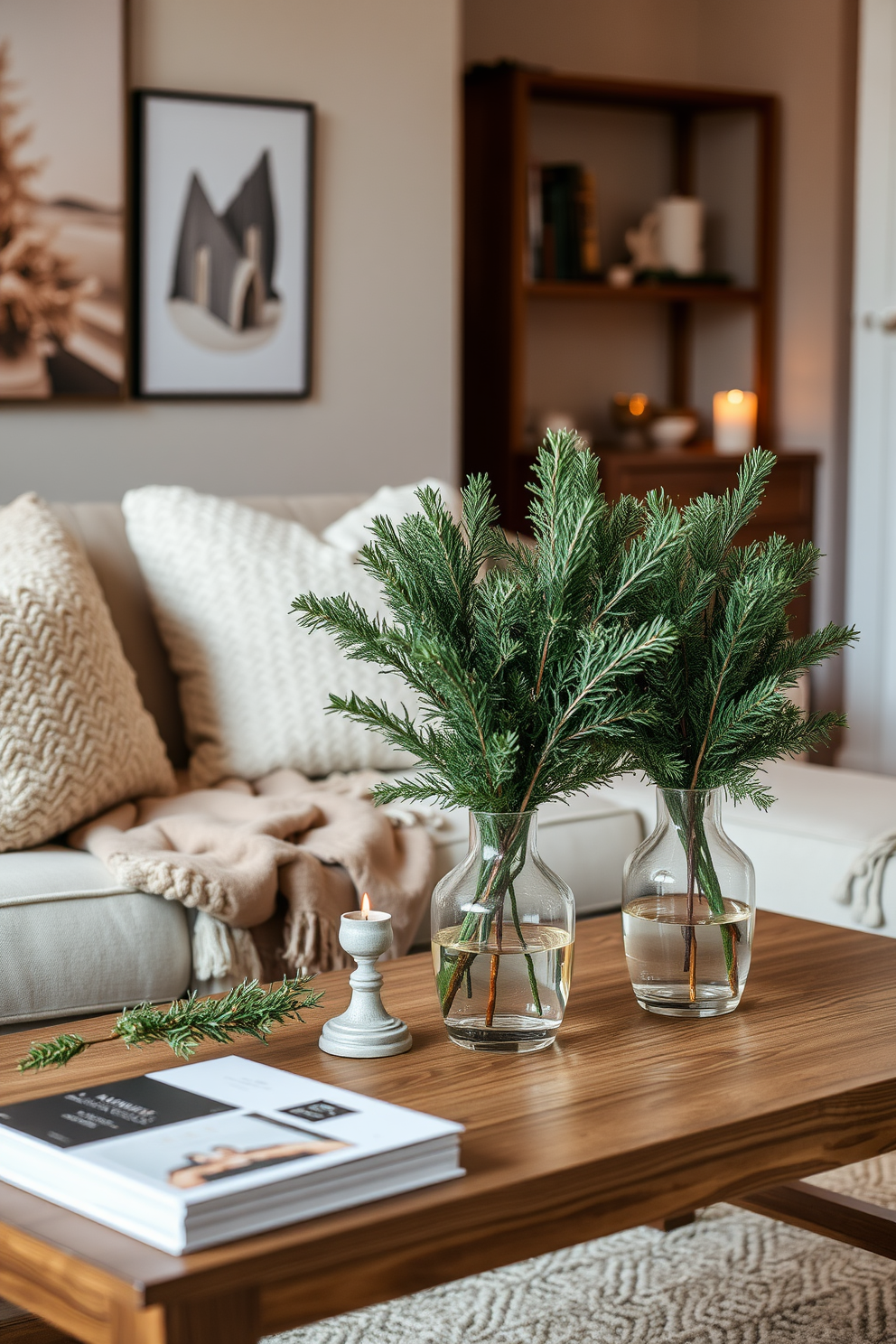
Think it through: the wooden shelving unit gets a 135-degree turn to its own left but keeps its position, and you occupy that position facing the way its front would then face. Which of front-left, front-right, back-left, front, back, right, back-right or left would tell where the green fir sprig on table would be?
back

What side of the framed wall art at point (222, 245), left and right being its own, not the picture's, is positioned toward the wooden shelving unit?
left

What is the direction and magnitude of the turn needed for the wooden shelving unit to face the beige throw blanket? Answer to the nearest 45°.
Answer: approximately 45° to its right

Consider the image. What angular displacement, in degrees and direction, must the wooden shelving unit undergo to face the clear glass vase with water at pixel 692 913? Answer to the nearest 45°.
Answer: approximately 45° to its right

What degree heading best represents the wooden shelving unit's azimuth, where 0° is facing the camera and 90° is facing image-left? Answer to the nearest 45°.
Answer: approximately 315°

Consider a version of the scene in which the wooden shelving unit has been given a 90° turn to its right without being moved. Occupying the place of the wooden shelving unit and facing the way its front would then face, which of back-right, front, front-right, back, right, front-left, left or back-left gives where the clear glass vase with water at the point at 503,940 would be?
front-left

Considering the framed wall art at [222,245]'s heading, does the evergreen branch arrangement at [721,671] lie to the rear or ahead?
ahead

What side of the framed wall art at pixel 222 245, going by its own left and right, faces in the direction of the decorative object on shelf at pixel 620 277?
left

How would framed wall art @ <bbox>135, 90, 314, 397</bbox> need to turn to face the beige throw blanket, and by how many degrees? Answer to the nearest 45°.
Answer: approximately 45° to its right

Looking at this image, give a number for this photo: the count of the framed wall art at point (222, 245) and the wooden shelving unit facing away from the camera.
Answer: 0

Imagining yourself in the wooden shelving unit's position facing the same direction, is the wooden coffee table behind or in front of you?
in front

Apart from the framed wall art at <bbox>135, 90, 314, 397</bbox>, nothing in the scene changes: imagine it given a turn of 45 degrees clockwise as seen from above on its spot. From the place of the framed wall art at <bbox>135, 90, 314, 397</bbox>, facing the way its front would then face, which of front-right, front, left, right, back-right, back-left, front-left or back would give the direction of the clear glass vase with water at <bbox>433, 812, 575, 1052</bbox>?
front

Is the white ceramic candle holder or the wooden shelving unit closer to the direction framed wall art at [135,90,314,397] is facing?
the white ceramic candle holder

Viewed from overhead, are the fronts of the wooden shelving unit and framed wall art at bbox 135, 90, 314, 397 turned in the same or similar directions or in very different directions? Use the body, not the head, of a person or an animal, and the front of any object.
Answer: same or similar directions

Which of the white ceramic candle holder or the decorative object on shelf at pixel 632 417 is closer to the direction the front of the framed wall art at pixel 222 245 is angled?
the white ceramic candle holder

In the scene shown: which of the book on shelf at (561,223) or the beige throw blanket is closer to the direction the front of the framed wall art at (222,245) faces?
the beige throw blanket

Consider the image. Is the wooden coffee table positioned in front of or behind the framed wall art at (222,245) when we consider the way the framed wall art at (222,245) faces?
in front
